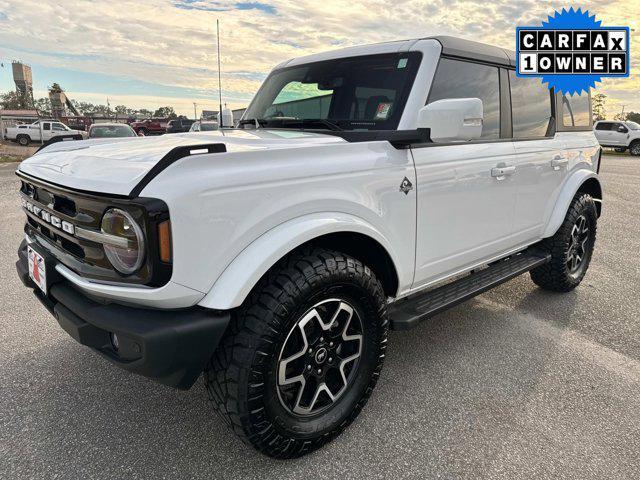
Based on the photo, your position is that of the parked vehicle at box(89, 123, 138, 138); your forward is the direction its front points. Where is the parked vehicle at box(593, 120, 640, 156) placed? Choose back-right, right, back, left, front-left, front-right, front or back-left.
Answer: front-left

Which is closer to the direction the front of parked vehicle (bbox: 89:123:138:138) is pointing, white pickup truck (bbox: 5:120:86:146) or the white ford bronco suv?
the white ford bronco suv

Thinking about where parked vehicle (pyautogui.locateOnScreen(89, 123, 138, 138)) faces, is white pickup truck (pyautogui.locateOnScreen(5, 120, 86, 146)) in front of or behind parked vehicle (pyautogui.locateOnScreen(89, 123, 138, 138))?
behind

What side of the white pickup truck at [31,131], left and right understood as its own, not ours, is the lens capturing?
right

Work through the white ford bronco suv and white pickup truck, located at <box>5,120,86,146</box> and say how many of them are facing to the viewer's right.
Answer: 1

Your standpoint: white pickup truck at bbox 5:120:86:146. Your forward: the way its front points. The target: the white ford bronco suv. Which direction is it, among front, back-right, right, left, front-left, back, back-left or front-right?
right

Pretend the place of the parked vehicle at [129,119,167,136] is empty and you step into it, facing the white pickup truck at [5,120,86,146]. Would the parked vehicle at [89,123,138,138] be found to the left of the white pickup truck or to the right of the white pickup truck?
left

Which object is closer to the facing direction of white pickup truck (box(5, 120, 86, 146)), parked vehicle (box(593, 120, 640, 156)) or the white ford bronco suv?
the parked vehicle

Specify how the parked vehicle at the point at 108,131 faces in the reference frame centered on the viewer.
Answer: facing the viewer and to the right of the viewer
